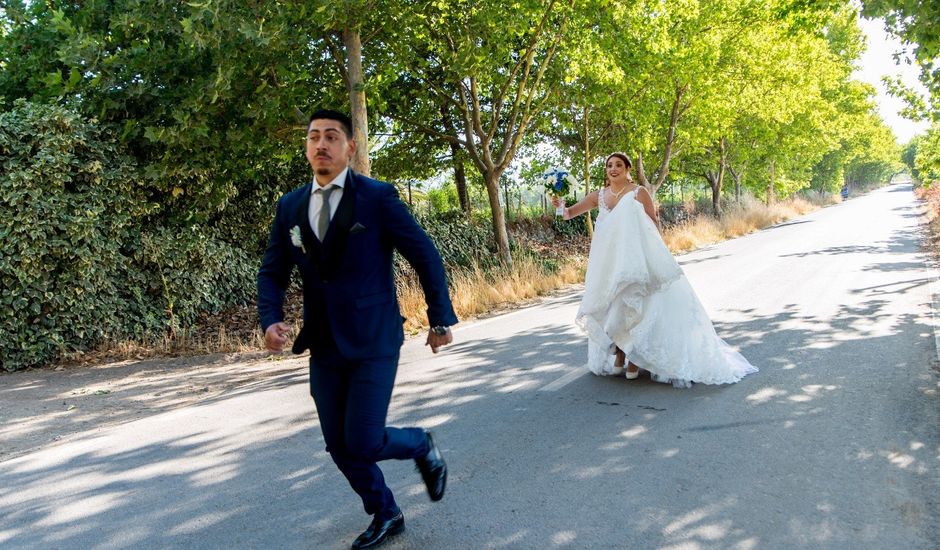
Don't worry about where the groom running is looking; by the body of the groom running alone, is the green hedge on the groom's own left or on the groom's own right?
on the groom's own right

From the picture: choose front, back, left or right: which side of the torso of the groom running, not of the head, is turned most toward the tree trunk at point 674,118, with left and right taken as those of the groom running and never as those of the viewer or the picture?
back

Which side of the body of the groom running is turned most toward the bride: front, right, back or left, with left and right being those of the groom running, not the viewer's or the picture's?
back

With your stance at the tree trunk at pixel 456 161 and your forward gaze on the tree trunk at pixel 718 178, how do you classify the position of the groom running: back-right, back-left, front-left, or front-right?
back-right

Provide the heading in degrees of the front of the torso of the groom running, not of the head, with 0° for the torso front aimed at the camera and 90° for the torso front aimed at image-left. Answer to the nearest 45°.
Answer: approximately 45°

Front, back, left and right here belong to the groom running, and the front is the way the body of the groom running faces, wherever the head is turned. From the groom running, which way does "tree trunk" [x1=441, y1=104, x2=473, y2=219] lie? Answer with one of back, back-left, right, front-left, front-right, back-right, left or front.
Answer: back-right

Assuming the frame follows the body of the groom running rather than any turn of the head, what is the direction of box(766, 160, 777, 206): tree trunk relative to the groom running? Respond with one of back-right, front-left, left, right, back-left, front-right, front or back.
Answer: back

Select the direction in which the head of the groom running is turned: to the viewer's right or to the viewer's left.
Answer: to the viewer's left
